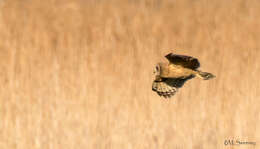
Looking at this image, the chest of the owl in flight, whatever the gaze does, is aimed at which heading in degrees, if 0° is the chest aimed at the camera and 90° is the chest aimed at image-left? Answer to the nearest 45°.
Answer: approximately 90°
